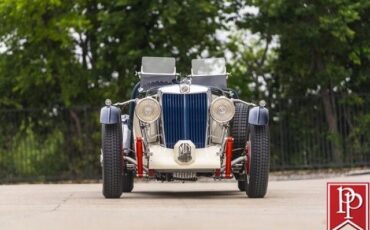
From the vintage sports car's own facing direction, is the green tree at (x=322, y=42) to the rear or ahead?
to the rear

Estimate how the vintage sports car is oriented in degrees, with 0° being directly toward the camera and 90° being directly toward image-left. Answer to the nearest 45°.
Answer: approximately 0°
